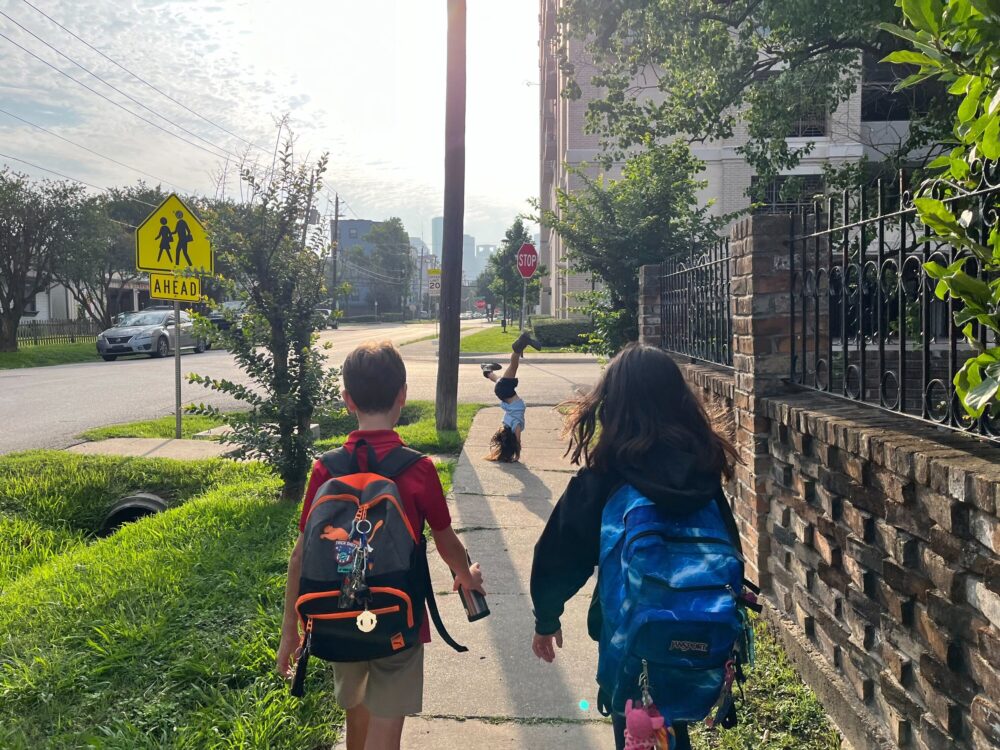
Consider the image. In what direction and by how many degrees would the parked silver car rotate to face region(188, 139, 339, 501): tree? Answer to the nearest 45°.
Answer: approximately 45° to its left

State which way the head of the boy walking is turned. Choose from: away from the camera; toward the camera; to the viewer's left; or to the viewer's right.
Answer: away from the camera

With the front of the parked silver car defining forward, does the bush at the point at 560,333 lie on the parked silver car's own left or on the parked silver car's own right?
on the parked silver car's own left

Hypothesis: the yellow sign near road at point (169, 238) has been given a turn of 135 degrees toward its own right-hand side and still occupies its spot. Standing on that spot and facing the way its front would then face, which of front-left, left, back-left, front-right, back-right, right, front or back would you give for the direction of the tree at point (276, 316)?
back-left

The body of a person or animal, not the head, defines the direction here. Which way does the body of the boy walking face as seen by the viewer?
away from the camera

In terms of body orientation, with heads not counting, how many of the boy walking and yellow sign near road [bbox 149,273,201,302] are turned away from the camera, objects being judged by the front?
1

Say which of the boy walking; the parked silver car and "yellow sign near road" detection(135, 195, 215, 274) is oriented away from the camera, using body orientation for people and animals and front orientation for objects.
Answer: the boy walking

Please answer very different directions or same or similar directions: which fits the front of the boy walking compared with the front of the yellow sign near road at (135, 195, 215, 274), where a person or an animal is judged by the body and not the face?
very different directions

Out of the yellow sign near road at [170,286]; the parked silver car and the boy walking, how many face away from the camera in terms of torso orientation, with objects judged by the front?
1

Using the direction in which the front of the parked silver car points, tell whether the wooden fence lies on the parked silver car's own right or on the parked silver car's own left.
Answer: on the parked silver car's own right

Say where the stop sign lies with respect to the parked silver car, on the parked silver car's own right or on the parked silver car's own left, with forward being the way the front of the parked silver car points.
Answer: on the parked silver car's own left

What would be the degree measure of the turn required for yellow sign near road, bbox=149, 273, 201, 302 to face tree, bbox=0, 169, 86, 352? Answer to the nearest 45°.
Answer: approximately 180°
